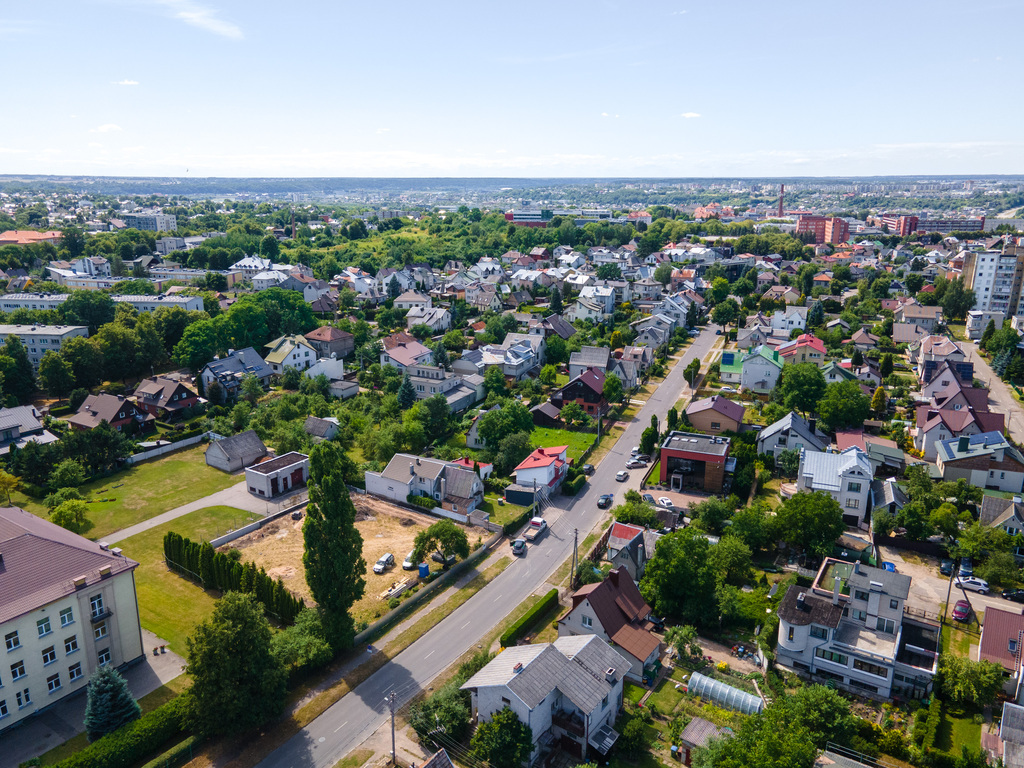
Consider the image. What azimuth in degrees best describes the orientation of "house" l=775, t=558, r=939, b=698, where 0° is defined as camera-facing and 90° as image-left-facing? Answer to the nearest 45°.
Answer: approximately 0°

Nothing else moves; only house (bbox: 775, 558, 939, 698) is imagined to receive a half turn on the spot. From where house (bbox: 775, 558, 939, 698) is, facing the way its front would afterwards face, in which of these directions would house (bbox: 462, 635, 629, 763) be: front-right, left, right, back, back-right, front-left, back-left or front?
back-left

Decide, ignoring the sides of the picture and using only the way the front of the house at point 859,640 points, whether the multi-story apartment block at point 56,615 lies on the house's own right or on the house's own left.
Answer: on the house's own right

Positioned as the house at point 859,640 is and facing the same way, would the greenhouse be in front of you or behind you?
in front

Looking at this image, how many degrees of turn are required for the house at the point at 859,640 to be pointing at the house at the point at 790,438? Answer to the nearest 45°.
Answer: approximately 180°

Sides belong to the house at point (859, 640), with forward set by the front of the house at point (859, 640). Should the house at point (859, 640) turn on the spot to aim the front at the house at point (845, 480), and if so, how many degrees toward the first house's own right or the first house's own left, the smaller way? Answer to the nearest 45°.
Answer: approximately 180°

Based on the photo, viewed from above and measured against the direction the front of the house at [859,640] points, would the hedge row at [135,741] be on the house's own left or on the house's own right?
on the house's own right

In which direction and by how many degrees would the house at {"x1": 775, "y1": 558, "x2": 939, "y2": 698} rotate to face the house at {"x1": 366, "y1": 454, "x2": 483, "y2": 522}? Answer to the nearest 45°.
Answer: approximately 90° to its right

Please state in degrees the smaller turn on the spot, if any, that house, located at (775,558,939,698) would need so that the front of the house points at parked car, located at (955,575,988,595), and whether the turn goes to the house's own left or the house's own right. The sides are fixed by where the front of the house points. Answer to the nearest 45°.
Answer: approximately 45° to the house's own right
